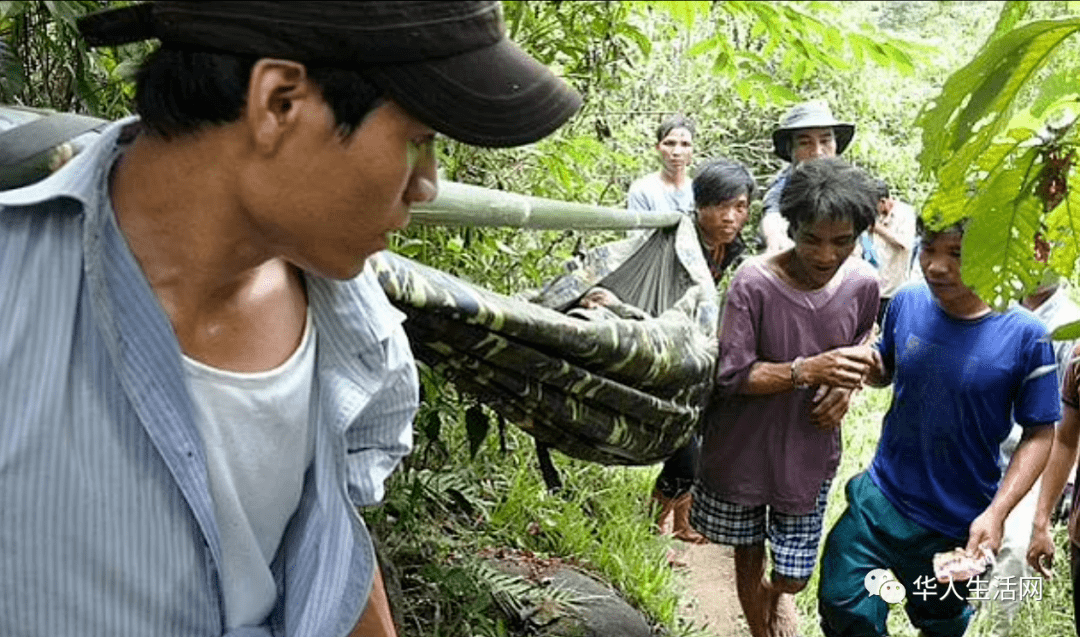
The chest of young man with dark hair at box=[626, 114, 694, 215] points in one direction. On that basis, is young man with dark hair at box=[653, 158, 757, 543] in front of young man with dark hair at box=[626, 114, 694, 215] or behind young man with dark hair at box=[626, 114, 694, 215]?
in front

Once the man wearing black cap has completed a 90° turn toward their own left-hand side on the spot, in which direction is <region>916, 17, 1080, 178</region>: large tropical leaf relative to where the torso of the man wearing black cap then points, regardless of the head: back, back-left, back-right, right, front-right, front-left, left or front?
front-right

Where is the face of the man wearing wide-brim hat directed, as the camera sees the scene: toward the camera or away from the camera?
toward the camera

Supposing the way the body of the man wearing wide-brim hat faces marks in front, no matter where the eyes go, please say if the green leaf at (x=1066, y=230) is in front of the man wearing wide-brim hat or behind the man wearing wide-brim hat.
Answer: in front

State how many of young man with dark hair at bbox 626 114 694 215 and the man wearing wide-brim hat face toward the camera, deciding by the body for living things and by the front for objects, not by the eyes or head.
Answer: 2

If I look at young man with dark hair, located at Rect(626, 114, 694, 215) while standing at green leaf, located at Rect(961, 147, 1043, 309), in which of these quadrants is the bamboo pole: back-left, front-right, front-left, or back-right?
front-left

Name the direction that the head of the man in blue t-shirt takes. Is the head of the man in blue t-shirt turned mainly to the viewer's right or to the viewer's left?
to the viewer's left

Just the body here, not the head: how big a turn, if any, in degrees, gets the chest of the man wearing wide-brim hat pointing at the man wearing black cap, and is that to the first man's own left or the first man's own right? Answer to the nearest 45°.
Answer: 0° — they already face them

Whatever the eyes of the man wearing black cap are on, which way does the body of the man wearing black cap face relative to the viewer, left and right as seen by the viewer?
facing the viewer and to the right of the viewer

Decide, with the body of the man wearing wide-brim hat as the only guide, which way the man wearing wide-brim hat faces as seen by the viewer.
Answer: toward the camera

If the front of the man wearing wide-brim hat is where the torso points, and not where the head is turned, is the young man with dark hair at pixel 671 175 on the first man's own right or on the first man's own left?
on the first man's own right

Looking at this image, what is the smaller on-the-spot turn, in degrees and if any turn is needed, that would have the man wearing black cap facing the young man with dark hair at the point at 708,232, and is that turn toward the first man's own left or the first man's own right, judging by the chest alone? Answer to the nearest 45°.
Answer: approximately 90° to the first man's own left
